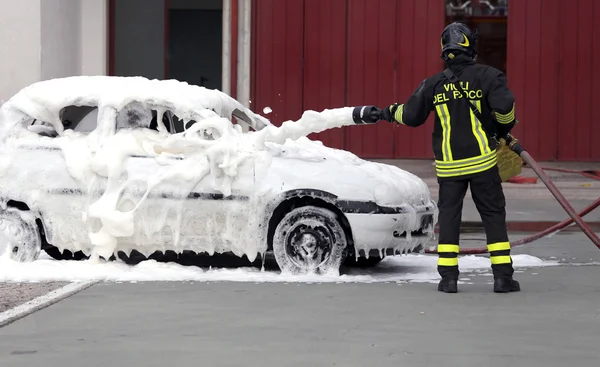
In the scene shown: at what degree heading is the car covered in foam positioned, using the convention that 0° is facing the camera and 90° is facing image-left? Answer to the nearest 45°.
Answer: approximately 270°

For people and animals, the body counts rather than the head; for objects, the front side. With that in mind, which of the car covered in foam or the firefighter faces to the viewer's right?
the car covered in foam

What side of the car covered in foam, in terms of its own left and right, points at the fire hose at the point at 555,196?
front

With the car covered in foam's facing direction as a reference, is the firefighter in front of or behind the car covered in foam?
in front

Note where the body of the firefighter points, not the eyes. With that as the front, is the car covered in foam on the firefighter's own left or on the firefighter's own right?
on the firefighter's own left

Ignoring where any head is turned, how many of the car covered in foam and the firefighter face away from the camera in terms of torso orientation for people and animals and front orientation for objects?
1

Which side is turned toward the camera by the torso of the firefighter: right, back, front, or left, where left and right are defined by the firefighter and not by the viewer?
back

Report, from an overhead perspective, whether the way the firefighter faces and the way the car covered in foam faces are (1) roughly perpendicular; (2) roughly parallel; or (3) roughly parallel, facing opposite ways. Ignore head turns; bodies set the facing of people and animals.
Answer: roughly perpendicular
